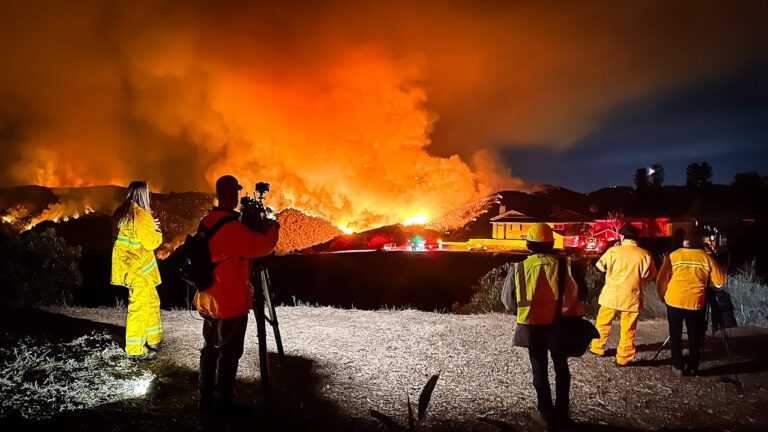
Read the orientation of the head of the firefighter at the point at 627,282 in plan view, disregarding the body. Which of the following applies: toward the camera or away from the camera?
away from the camera

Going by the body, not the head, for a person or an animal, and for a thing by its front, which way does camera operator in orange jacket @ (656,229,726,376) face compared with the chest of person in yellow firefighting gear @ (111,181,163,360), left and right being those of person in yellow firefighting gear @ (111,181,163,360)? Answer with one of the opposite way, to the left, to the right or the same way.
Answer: the same way

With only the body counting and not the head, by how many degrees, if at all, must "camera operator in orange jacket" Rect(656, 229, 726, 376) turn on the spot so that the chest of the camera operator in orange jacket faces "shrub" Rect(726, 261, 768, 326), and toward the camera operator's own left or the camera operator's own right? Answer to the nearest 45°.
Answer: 0° — they already face it

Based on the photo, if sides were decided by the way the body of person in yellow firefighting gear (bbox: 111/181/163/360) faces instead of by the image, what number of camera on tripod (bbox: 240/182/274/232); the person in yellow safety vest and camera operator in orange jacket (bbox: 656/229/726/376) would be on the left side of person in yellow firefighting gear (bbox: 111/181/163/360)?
0

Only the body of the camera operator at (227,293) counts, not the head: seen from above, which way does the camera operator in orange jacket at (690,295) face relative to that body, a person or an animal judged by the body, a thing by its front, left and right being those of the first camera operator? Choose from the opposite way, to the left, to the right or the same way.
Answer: the same way

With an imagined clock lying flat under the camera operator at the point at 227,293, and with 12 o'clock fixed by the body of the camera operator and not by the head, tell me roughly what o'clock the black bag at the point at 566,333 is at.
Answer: The black bag is roughly at 2 o'clock from the camera operator.

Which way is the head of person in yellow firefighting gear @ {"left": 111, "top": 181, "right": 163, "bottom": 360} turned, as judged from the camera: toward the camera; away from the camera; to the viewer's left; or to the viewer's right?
away from the camera

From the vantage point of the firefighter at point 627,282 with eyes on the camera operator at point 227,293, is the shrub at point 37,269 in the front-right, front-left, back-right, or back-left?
front-right

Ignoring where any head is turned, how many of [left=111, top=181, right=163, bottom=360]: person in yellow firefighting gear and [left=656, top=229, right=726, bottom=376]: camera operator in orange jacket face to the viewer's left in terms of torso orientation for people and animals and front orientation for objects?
0

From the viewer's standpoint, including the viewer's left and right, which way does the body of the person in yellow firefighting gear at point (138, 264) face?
facing away from the viewer and to the right of the viewer

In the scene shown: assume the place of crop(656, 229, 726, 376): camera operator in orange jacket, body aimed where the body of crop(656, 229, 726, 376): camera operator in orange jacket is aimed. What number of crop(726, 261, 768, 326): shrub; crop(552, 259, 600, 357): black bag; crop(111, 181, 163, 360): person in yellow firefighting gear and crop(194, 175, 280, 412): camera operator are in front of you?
1

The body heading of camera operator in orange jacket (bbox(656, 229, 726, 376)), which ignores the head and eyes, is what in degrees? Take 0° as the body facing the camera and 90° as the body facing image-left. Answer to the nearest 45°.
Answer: approximately 180°

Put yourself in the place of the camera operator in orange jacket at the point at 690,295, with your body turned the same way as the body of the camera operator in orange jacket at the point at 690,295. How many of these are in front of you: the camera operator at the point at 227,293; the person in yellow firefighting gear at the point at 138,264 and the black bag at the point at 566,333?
0

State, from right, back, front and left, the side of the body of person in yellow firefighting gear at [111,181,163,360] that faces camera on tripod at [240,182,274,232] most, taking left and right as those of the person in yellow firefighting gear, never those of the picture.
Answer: right

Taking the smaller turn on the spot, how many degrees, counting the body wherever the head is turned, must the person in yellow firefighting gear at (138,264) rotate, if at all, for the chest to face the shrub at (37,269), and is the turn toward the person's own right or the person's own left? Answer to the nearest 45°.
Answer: approximately 45° to the person's own left

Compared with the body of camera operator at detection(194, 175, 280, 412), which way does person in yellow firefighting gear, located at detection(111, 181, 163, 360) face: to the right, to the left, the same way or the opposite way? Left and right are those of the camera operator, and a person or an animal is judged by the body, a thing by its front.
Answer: the same way

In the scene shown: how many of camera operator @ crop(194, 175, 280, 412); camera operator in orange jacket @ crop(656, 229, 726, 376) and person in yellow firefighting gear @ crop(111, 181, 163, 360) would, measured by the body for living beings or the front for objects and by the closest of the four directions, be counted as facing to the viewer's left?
0

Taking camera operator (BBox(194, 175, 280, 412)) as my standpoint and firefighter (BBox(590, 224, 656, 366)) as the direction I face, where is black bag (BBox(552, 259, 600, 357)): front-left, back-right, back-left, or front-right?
front-right
